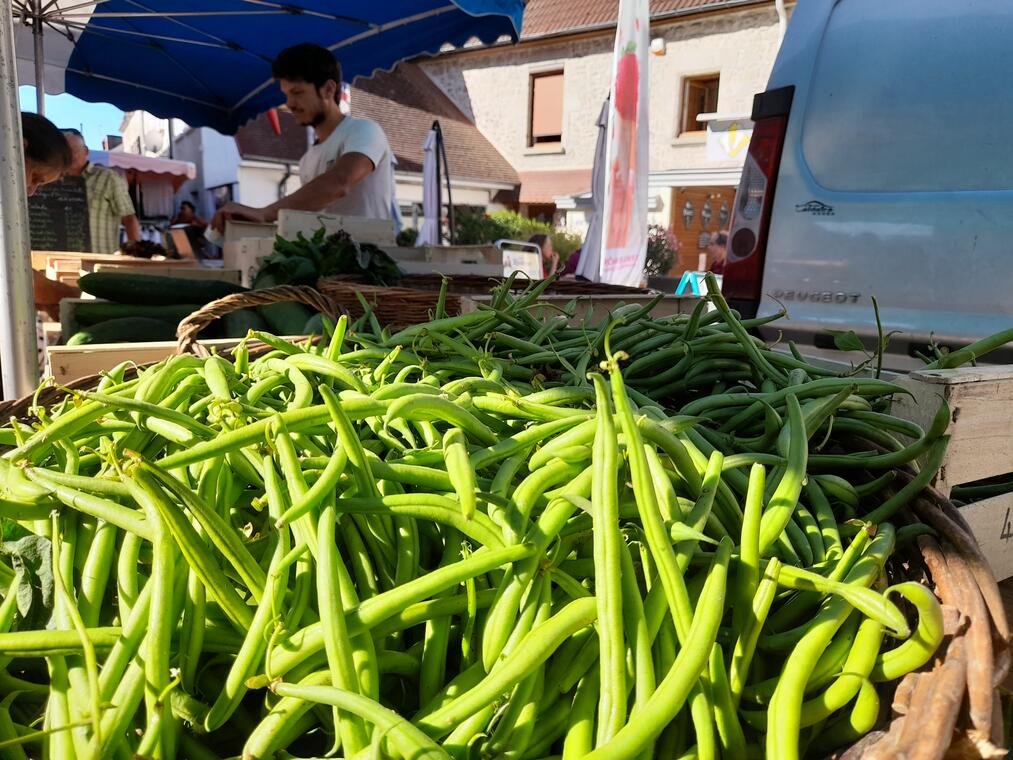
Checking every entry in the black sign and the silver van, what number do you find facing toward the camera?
1

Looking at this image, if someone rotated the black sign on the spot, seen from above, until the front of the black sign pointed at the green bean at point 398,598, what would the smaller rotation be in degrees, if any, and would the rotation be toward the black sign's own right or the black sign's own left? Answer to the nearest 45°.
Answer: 0° — it already faces it

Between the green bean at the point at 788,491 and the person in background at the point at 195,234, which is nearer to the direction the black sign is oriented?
the green bean

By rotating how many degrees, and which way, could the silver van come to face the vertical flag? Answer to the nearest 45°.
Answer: approximately 45° to its left

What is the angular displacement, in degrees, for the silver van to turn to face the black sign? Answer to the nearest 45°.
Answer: approximately 90° to its left

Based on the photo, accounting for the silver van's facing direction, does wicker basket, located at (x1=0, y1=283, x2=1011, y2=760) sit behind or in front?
behind

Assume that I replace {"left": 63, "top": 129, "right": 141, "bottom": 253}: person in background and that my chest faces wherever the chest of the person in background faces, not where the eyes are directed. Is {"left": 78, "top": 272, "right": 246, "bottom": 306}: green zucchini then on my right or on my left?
on my left

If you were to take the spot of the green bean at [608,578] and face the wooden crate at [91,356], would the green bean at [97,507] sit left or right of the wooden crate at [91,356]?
left

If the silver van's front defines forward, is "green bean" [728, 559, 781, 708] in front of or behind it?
behind

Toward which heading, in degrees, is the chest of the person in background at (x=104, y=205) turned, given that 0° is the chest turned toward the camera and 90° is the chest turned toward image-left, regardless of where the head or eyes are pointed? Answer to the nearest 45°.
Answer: approximately 45°

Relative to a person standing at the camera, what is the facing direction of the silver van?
facing away from the viewer

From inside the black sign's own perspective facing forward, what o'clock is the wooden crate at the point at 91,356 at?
The wooden crate is roughly at 12 o'clock from the black sign.

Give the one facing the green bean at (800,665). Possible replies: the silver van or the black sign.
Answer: the black sign
